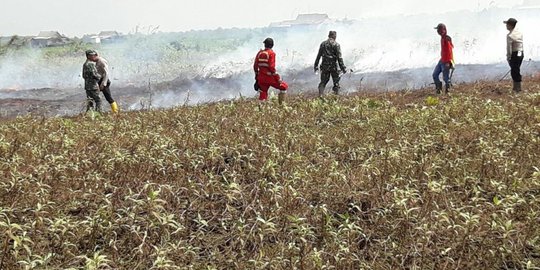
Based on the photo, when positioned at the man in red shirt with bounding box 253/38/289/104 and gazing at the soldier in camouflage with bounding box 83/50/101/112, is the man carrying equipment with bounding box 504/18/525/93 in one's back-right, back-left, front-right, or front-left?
back-right

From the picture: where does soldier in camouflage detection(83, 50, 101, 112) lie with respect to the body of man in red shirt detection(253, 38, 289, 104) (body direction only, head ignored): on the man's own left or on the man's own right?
on the man's own left

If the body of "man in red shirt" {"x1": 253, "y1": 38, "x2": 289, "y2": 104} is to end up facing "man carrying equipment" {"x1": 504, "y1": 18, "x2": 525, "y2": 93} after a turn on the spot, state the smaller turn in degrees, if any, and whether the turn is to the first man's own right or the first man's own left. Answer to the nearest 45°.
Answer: approximately 45° to the first man's own right

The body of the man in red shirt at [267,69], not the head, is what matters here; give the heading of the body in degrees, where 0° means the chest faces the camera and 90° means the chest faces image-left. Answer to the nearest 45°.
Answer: approximately 225°
